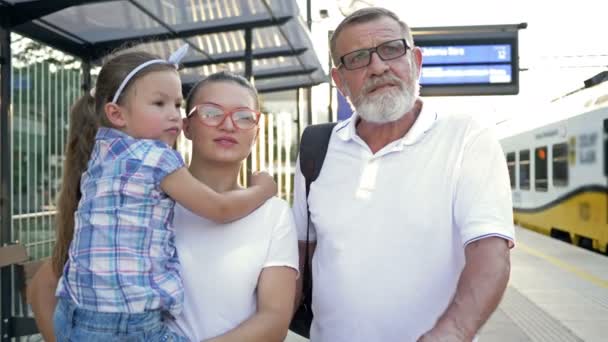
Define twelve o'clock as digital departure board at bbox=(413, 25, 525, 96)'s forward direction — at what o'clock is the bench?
The bench is roughly at 1 o'clock from the digital departure board.

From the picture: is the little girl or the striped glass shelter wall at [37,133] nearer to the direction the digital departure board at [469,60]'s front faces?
the little girl

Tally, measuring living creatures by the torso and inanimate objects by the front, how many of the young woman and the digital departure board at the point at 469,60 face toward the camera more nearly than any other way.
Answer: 2

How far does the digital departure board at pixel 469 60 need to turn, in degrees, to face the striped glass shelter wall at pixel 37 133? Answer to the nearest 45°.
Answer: approximately 45° to its right

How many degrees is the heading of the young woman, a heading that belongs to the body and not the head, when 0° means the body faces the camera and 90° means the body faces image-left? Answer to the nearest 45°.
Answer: approximately 0°

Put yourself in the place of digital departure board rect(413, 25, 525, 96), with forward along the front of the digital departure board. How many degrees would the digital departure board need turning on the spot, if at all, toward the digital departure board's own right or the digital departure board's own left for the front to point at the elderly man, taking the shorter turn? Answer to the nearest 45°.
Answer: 0° — it already faces them

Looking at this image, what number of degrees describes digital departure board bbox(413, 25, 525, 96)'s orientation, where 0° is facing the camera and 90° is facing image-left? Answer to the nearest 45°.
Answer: approximately 0°

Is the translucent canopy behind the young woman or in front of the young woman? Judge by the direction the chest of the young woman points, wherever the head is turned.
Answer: behind
